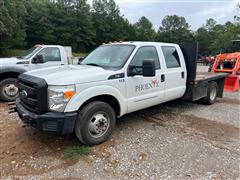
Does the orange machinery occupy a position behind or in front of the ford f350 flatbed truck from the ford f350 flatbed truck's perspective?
behind

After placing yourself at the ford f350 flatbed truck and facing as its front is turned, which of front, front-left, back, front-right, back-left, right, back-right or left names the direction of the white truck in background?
right

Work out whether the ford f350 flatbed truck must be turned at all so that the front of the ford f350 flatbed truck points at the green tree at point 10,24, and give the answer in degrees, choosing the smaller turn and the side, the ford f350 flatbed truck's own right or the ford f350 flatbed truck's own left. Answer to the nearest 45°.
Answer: approximately 90° to the ford f350 flatbed truck's own right

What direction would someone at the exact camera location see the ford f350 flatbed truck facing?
facing the viewer and to the left of the viewer
